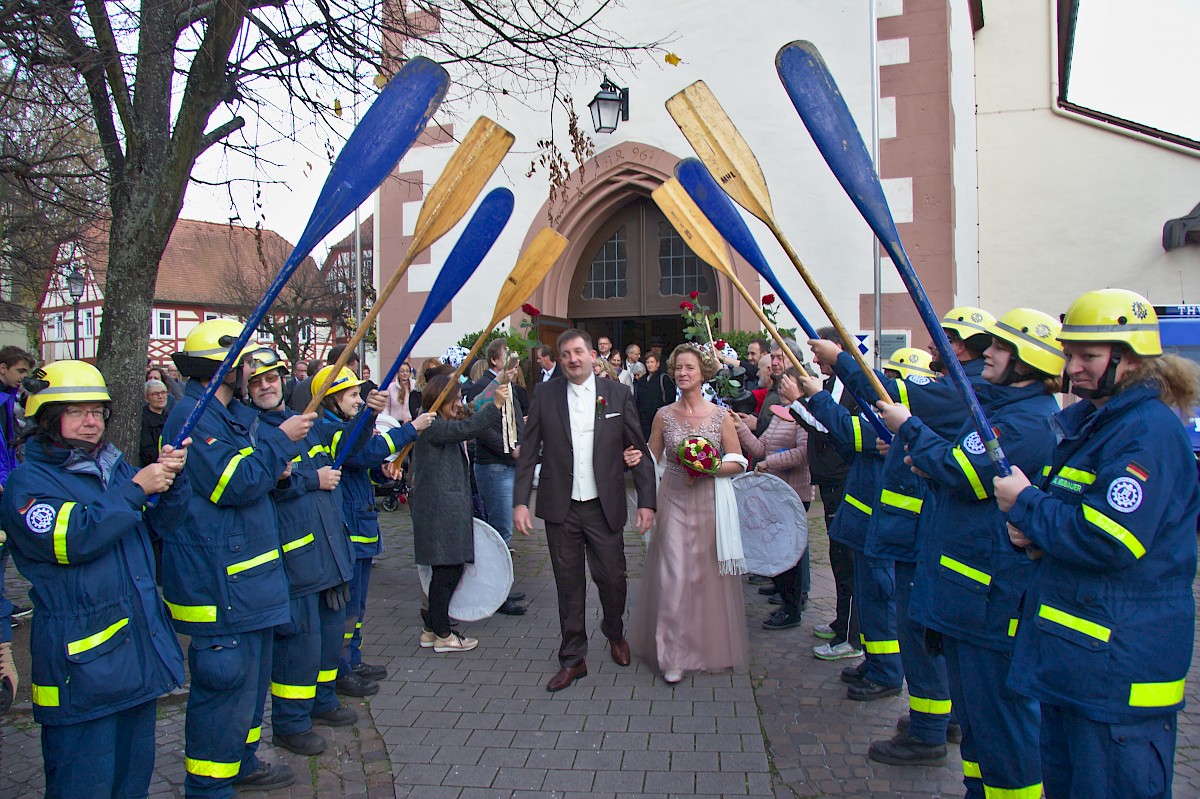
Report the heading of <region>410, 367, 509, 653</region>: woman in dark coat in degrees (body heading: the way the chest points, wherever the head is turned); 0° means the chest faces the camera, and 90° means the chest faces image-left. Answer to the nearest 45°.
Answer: approximately 270°

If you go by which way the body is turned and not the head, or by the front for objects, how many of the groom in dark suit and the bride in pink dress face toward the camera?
2

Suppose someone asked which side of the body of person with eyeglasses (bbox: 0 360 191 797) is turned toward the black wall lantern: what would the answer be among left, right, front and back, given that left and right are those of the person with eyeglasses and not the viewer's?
left

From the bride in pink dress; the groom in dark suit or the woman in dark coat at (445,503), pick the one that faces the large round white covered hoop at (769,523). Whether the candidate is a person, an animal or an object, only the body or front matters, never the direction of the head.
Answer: the woman in dark coat

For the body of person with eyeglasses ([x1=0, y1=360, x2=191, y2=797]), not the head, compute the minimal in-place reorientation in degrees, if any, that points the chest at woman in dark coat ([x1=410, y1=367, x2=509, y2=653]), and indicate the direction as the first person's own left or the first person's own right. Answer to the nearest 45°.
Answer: approximately 90° to the first person's own left

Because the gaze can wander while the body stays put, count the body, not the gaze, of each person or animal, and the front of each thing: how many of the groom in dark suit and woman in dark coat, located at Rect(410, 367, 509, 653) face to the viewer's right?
1

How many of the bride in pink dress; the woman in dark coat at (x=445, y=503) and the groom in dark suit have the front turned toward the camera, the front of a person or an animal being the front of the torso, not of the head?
2

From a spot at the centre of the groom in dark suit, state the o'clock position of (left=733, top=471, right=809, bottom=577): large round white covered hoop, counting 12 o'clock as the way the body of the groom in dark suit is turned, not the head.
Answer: The large round white covered hoop is roughly at 8 o'clock from the groom in dark suit.

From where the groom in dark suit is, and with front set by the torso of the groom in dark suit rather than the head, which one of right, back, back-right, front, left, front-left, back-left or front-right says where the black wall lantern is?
back

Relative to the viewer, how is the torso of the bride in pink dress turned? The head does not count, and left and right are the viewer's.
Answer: facing the viewer

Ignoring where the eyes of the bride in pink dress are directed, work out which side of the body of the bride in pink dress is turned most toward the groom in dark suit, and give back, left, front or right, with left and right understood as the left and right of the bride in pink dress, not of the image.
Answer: right

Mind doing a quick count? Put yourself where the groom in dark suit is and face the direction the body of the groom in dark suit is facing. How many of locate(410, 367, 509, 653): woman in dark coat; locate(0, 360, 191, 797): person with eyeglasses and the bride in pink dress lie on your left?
1

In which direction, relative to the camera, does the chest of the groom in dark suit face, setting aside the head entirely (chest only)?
toward the camera

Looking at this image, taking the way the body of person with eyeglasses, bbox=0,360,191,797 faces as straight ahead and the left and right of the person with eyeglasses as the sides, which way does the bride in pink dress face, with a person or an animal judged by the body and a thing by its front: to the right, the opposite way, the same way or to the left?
to the right

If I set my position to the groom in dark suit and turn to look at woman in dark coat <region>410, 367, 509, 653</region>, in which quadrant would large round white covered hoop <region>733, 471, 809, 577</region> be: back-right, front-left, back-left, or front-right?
back-right
